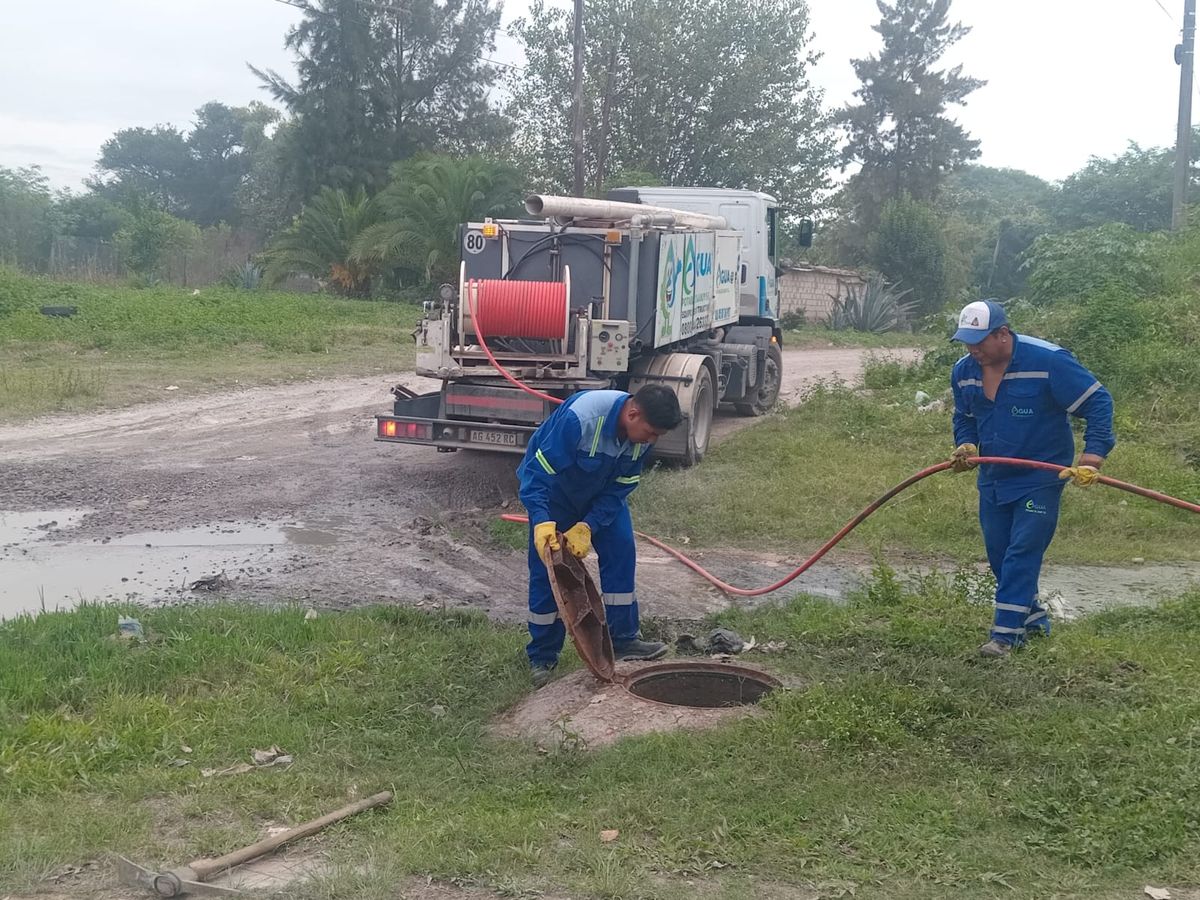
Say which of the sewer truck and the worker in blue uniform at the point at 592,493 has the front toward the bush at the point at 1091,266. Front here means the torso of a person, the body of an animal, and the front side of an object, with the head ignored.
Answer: the sewer truck

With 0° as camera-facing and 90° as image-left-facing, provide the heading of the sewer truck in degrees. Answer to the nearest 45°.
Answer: approximately 225°

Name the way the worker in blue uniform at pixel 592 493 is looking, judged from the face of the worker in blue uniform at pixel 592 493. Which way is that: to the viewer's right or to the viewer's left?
to the viewer's right

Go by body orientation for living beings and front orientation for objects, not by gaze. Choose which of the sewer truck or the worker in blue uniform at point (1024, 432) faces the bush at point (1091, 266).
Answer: the sewer truck

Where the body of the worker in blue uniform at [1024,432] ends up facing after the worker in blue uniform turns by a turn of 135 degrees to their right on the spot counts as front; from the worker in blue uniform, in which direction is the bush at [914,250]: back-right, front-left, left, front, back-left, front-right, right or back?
front

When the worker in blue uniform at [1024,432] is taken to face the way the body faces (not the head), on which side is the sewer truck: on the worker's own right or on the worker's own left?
on the worker's own right

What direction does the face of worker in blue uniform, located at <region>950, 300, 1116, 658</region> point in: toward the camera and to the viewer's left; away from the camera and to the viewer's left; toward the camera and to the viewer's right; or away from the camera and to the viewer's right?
toward the camera and to the viewer's left

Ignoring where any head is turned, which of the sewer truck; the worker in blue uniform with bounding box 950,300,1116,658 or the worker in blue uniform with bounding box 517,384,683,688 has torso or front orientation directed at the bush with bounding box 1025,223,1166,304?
the sewer truck

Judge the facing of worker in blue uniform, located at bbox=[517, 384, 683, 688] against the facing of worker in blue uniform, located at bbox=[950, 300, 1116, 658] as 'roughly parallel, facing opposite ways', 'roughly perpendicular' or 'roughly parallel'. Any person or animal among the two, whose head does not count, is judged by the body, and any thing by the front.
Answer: roughly perpendicular

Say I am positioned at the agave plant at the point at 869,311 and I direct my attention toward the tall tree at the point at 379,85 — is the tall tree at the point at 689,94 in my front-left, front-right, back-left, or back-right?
front-right

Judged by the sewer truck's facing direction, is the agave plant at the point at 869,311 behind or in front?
in front

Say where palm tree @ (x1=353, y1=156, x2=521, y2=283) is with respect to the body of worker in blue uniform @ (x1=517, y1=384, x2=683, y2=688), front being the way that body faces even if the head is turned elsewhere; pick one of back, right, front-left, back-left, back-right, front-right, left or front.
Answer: back-left

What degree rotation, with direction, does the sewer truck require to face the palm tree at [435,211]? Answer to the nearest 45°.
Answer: approximately 45° to its left

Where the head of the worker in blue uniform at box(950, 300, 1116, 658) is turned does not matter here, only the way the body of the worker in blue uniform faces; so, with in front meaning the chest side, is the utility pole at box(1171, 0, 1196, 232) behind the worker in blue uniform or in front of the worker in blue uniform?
behind

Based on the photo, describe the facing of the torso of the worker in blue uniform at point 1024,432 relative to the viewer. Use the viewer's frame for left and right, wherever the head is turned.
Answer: facing the viewer and to the left of the viewer

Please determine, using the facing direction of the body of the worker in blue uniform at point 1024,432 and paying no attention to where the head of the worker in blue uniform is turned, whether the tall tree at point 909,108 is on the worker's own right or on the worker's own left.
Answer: on the worker's own right
